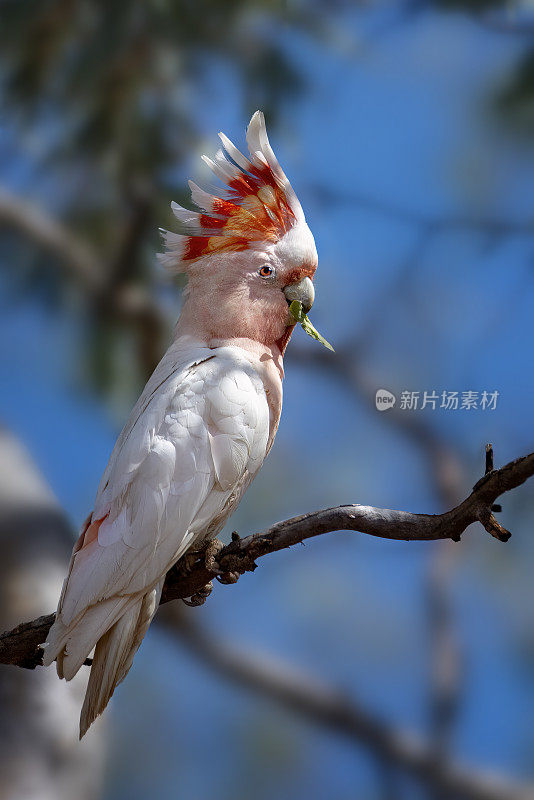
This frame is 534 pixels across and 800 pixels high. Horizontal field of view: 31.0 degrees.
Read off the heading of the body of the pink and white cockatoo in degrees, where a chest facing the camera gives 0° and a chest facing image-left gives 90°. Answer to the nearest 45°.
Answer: approximately 270°
